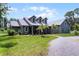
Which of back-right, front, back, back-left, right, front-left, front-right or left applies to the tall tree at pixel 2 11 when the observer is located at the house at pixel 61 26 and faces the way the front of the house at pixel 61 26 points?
back-right

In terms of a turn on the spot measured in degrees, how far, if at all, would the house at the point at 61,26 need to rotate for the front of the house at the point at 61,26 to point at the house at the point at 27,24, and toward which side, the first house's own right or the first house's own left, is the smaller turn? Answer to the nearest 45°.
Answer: approximately 135° to the first house's own right
